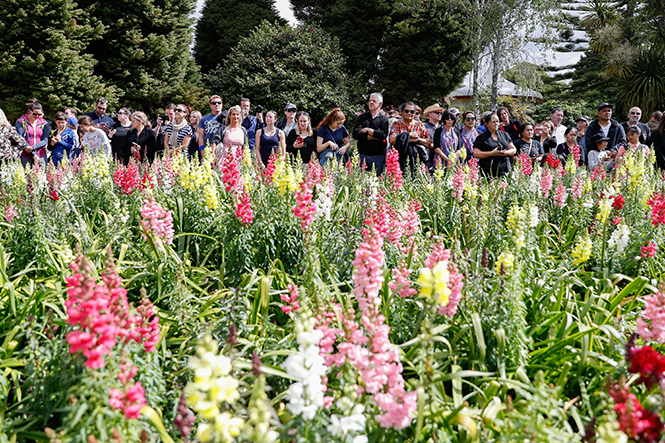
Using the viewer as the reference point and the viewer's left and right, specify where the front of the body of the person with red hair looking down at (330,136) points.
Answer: facing the viewer and to the right of the viewer

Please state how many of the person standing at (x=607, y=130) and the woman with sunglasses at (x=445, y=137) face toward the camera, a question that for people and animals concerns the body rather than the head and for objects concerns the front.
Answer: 2

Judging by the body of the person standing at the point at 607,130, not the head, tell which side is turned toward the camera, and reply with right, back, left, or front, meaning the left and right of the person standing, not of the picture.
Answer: front

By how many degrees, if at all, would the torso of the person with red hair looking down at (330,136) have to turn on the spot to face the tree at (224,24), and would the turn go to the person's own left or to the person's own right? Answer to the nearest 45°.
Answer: approximately 135° to the person's own left

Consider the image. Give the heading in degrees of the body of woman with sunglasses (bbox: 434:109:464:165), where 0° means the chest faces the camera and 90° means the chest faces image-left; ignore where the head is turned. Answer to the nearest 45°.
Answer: approximately 0°

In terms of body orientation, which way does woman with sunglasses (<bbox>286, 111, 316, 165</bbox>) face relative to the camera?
toward the camera

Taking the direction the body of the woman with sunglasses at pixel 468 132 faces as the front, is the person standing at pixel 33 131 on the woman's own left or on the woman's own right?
on the woman's own right

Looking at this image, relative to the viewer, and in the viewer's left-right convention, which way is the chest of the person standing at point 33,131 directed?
facing the viewer

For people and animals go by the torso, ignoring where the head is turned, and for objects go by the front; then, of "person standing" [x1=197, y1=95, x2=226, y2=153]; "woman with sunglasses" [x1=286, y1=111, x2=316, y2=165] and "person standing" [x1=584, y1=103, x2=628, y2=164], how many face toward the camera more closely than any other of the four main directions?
3
